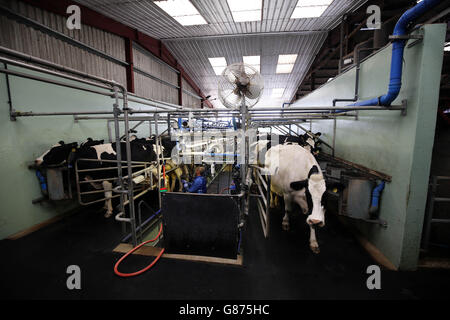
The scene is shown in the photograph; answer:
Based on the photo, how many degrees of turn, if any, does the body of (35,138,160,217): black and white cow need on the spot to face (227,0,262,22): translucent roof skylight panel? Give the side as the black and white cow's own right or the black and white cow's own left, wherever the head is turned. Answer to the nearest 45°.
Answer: approximately 180°

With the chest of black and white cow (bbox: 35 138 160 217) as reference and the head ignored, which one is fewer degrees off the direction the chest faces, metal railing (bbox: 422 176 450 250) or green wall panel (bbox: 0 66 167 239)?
the green wall panel

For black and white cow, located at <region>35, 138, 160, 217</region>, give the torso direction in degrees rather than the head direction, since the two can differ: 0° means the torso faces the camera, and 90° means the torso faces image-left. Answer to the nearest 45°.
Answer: approximately 90°

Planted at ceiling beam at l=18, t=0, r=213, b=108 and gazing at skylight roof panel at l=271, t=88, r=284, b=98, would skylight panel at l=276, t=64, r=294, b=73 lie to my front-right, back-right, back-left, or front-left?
front-right

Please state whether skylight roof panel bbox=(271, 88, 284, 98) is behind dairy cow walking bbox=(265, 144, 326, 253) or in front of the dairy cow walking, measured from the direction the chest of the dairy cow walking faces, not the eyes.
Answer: behind

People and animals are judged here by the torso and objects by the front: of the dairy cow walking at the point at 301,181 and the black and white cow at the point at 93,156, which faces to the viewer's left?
the black and white cow

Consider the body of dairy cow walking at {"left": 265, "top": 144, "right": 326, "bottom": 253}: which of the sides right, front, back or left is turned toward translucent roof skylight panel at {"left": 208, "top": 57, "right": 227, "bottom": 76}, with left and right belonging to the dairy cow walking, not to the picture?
back

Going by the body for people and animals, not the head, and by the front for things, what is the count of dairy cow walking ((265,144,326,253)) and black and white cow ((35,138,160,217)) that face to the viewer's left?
1

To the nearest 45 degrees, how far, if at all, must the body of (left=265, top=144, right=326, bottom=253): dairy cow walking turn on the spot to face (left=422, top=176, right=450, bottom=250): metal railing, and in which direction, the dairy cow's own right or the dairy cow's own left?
approximately 45° to the dairy cow's own left

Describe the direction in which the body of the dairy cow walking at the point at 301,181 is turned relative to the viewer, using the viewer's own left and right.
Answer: facing the viewer and to the right of the viewer

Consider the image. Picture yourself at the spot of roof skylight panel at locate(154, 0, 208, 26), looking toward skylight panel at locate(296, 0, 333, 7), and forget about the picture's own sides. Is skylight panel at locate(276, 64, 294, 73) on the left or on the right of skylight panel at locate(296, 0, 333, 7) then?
left

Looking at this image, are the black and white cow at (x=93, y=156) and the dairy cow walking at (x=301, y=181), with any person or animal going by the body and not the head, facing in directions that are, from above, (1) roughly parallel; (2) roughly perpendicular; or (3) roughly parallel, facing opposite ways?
roughly perpendicular
